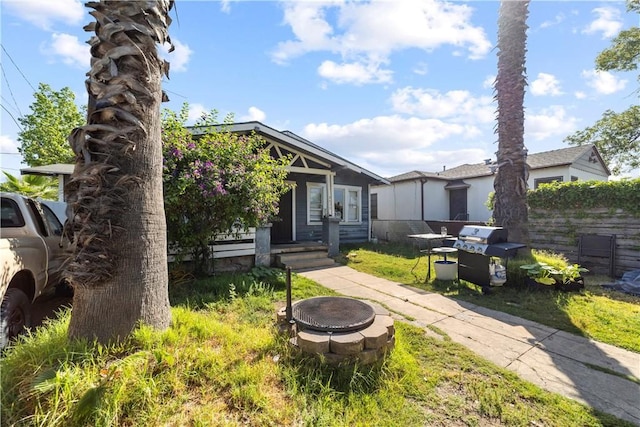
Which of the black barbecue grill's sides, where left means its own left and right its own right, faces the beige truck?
front

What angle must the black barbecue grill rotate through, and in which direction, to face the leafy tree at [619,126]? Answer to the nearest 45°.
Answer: approximately 180°

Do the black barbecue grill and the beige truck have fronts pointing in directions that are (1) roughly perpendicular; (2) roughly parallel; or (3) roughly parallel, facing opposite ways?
roughly perpendicular

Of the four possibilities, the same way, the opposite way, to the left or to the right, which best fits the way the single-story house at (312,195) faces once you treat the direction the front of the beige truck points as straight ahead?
the opposite way

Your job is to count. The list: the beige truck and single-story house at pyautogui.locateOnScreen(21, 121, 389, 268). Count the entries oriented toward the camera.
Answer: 1

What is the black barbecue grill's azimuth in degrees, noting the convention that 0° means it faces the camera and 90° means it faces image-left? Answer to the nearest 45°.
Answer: approximately 45°

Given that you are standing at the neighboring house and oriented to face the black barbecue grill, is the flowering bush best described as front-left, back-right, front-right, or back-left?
front-right

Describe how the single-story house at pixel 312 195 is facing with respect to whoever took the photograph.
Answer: facing the viewer

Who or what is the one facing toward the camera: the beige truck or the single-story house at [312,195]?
the single-story house

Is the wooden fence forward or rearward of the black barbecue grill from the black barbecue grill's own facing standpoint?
rearward

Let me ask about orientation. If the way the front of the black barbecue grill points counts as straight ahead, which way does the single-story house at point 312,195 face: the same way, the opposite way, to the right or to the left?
to the left

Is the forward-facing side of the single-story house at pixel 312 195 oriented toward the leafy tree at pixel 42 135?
no

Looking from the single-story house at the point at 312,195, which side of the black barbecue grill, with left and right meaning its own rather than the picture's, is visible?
right

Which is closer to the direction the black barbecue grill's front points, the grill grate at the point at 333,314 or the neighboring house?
the grill grate

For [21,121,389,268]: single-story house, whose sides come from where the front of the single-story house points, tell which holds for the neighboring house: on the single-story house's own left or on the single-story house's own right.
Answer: on the single-story house's own left
